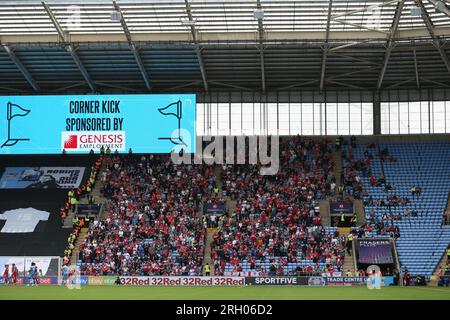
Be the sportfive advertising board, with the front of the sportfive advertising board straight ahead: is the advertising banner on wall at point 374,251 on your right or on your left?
on your left

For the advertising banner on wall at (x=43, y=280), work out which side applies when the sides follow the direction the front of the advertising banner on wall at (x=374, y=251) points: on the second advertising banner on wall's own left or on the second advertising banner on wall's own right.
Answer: on the second advertising banner on wall's own right

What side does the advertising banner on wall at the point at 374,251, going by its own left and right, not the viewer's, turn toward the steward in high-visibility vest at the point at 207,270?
right

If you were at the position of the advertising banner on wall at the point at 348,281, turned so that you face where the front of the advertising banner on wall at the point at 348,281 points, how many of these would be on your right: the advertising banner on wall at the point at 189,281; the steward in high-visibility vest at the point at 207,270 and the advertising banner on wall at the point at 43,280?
3

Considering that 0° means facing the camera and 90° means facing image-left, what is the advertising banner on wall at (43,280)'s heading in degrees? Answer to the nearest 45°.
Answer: approximately 0°

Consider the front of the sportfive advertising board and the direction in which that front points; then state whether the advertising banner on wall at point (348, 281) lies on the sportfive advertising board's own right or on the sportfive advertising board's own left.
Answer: on the sportfive advertising board's own left

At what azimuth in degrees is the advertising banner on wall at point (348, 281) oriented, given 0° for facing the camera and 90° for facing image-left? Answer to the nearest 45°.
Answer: approximately 0°

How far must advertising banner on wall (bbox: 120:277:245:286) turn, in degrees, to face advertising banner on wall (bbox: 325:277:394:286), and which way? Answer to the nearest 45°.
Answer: approximately 90° to its left

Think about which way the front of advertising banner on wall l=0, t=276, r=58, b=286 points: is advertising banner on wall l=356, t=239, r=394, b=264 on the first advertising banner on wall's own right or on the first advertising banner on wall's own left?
on the first advertising banner on wall's own left
